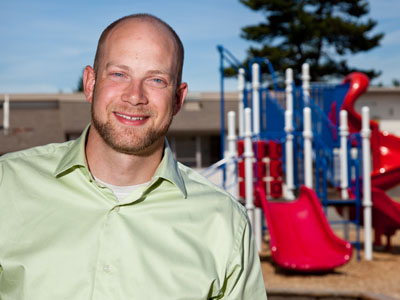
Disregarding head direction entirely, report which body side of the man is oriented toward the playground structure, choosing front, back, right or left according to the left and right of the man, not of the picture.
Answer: back

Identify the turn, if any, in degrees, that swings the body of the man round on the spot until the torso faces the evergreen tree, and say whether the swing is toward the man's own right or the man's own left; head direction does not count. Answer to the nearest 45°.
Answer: approximately 180°

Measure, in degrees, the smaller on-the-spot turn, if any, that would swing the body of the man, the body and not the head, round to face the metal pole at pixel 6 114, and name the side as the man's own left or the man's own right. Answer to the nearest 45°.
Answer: approximately 180°

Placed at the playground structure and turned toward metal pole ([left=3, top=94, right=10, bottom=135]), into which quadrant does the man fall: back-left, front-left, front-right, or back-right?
back-left

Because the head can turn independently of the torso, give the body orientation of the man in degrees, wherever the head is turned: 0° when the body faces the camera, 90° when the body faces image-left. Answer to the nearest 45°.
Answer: approximately 0°
